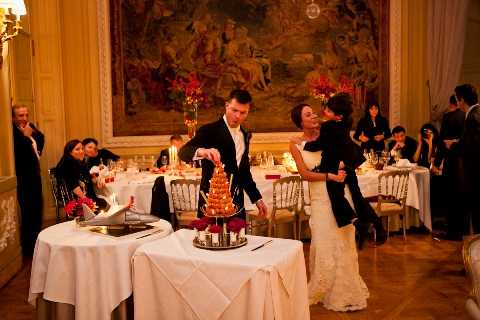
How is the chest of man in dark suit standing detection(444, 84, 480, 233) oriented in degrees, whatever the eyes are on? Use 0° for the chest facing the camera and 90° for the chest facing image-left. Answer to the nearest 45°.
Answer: approximately 90°

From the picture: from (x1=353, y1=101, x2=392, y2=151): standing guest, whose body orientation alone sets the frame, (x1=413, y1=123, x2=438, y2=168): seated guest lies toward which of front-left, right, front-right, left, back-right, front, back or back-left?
front-left

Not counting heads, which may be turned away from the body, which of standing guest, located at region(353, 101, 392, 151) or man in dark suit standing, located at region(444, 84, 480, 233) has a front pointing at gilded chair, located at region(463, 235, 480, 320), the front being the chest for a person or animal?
the standing guest

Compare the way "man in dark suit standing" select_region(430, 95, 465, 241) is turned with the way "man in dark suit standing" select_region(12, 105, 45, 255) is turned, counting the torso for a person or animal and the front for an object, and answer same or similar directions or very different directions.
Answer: very different directions

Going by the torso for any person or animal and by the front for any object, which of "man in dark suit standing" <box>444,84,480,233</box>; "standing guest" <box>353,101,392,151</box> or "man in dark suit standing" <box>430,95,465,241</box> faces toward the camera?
the standing guest

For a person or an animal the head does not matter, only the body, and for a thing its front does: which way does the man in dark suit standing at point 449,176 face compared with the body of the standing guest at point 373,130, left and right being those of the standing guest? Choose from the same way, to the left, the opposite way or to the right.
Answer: to the right

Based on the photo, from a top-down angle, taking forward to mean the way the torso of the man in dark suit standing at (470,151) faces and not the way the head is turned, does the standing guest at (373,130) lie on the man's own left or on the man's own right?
on the man's own right

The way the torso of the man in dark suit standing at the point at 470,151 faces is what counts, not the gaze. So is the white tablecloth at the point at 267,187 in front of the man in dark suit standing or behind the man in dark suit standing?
in front

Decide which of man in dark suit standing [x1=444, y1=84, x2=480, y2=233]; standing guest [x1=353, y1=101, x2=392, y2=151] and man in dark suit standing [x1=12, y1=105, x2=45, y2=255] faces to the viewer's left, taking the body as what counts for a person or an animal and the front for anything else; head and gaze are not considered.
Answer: man in dark suit standing [x1=444, y1=84, x2=480, y2=233]

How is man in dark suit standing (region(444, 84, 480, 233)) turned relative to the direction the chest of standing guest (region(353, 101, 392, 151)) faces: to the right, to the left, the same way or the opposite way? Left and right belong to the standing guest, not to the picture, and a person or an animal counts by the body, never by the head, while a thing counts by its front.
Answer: to the right
